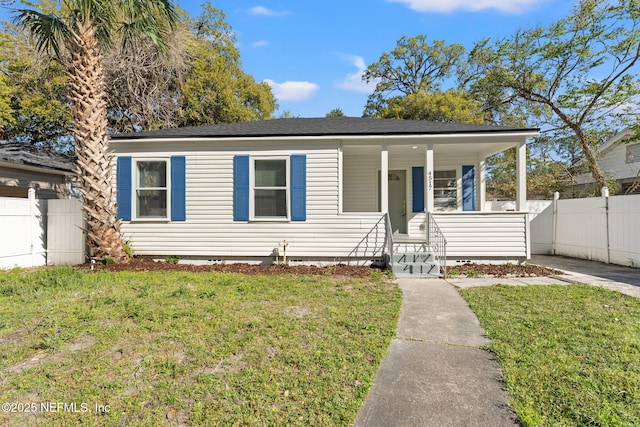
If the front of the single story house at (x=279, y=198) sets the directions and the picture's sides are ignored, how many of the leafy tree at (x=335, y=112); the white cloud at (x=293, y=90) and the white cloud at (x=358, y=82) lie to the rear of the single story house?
3

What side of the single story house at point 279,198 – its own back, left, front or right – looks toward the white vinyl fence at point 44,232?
right

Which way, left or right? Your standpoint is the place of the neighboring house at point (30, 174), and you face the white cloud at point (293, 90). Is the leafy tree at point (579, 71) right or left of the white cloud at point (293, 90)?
right

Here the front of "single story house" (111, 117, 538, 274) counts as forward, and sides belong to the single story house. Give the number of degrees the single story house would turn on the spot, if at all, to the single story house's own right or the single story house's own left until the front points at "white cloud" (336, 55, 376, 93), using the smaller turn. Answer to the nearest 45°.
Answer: approximately 180°

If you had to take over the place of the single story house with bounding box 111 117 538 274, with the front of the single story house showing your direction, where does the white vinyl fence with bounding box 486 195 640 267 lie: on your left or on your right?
on your left

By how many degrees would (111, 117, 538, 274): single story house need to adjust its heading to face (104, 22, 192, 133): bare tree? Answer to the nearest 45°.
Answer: approximately 135° to its right

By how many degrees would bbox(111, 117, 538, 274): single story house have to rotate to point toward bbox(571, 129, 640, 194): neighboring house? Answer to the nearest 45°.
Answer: approximately 135° to its left

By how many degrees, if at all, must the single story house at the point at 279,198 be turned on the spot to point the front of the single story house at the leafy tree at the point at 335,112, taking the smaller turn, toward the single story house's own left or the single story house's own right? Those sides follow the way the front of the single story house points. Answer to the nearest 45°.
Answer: approximately 180°

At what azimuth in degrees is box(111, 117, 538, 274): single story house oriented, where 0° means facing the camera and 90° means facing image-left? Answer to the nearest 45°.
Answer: approximately 0°
